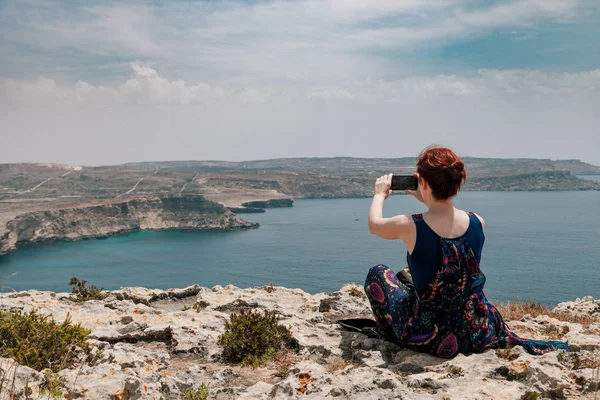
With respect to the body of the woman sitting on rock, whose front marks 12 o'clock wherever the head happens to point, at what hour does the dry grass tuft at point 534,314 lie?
The dry grass tuft is roughly at 2 o'clock from the woman sitting on rock.

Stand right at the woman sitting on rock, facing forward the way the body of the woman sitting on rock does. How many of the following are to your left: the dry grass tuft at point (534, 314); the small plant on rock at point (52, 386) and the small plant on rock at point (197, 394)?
2

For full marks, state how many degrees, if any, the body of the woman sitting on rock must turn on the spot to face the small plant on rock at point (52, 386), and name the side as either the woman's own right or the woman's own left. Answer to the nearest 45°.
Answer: approximately 90° to the woman's own left

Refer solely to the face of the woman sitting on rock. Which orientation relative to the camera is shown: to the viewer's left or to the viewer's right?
to the viewer's left

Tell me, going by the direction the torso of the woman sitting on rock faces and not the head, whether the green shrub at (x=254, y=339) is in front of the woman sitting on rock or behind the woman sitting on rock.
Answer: in front

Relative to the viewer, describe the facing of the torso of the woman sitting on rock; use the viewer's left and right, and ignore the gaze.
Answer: facing away from the viewer and to the left of the viewer

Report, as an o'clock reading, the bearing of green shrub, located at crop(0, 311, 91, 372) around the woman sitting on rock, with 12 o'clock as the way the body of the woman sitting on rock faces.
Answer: The green shrub is roughly at 10 o'clock from the woman sitting on rock.
